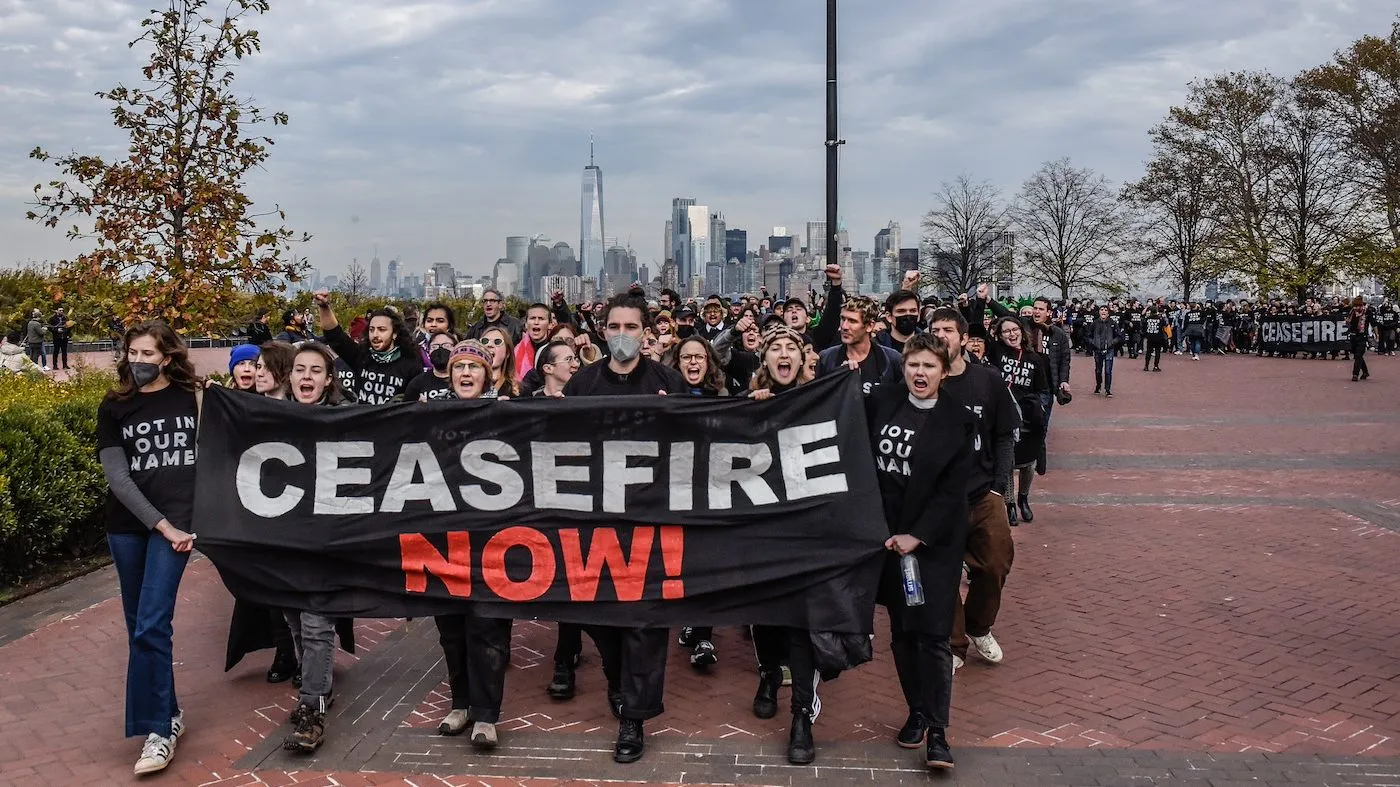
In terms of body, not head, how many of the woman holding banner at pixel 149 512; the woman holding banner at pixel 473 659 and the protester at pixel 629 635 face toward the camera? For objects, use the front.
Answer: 3

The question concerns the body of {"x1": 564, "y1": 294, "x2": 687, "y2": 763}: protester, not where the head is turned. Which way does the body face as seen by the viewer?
toward the camera

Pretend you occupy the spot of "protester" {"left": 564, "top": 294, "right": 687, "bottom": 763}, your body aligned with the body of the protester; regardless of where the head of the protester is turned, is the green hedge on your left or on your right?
on your right

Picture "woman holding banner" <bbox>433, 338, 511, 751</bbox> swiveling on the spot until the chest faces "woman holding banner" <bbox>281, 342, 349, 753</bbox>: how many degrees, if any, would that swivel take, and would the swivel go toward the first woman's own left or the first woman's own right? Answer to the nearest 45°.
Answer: approximately 90° to the first woman's own right

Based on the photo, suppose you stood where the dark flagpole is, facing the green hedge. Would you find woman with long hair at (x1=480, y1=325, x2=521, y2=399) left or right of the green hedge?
left

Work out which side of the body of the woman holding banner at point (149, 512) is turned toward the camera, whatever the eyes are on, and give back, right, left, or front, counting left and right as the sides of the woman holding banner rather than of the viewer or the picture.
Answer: front

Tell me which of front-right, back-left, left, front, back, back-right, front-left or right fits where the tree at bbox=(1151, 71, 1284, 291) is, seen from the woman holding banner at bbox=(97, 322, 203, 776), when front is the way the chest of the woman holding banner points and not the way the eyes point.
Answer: back-left

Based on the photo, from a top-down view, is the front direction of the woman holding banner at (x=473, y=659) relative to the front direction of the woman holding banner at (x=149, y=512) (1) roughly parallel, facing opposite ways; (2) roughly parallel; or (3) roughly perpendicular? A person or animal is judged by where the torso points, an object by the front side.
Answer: roughly parallel

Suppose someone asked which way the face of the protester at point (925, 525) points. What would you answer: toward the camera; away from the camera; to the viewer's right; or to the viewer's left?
toward the camera

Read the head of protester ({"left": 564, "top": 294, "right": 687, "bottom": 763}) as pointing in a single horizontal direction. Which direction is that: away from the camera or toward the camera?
toward the camera

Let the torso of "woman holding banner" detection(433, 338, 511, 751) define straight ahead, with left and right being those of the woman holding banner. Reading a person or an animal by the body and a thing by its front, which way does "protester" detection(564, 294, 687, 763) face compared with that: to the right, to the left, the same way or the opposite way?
the same way

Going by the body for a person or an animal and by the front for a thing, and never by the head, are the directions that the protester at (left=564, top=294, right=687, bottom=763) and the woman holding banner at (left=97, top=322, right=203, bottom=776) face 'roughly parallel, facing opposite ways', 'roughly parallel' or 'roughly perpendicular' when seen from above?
roughly parallel

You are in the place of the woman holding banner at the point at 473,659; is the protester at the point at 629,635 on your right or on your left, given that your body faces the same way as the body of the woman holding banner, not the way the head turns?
on your left

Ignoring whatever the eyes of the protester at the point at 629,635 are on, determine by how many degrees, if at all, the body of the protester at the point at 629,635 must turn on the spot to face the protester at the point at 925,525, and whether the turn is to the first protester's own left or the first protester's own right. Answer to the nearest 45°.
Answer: approximately 45° to the first protester's own left
